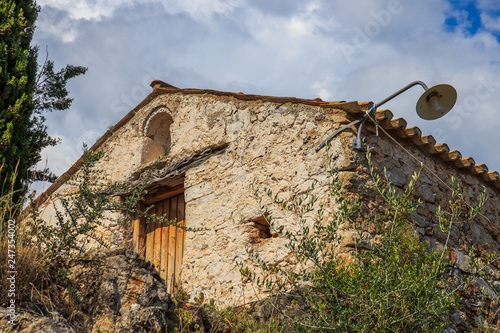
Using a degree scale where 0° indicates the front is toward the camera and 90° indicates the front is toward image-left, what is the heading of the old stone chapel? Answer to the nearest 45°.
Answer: approximately 45°

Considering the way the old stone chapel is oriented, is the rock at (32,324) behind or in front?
in front

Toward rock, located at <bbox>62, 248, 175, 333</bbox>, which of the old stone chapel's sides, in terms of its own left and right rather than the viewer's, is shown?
front
